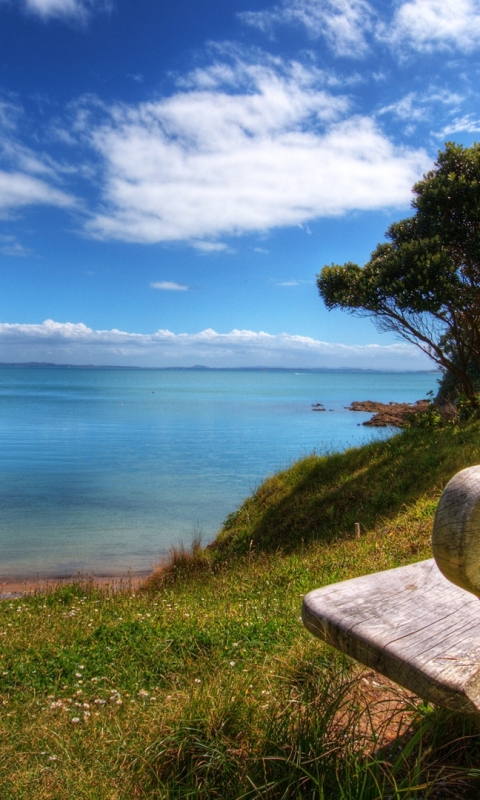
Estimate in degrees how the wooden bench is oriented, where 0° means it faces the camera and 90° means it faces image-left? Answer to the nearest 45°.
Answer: approximately 45°
